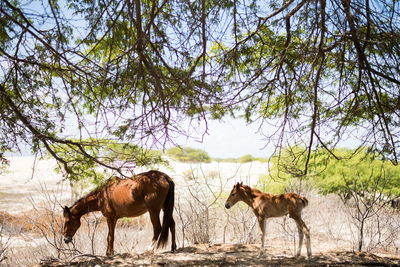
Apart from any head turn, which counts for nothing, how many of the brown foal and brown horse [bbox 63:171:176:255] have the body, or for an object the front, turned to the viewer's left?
2

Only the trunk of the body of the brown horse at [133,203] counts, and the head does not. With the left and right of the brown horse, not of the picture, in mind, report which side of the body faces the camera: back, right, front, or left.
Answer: left

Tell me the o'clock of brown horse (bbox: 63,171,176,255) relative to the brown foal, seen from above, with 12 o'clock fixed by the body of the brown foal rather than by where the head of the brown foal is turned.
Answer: The brown horse is roughly at 12 o'clock from the brown foal.

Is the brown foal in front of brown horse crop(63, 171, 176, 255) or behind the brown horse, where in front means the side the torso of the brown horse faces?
behind

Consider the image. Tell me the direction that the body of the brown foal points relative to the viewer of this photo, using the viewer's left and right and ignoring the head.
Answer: facing to the left of the viewer
